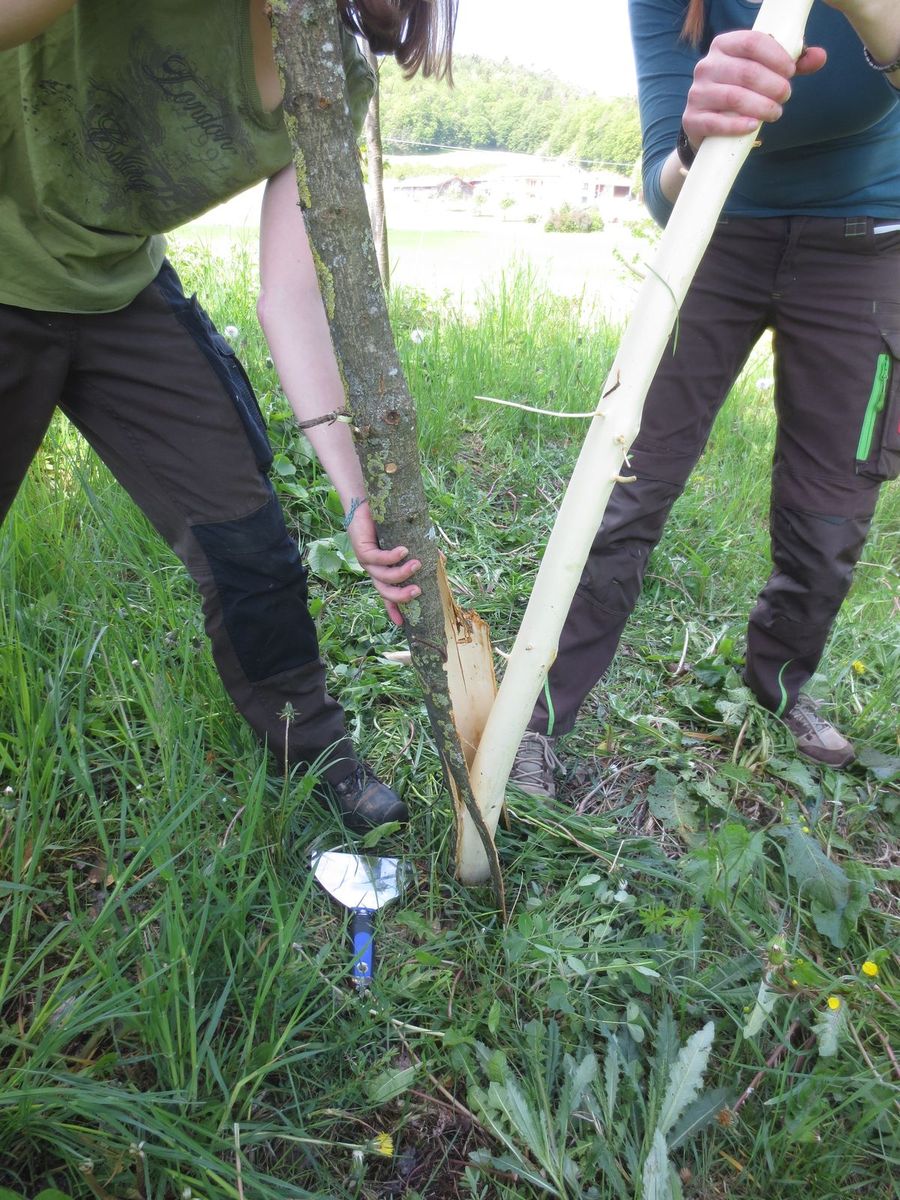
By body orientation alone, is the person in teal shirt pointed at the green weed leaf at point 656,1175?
yes

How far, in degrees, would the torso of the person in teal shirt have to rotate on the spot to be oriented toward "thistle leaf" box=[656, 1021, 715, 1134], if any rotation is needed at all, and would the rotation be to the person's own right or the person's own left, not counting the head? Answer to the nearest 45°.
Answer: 0° — they already face it

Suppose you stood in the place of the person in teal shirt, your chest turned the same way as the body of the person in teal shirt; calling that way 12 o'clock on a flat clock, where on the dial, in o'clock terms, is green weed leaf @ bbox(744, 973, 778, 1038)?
The green weed leaf is roughly at 12 o'clock from the person in teal shirt.

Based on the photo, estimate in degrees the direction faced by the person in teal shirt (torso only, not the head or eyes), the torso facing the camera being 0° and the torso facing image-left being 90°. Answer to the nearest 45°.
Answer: approximately 0°

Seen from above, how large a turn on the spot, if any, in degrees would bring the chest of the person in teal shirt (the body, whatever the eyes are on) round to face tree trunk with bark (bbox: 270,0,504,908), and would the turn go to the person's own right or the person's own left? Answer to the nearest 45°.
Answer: approximately 45° to the person's own right
